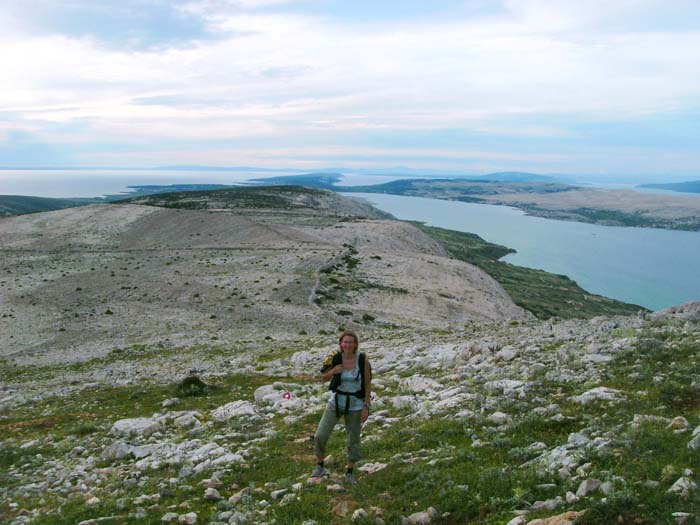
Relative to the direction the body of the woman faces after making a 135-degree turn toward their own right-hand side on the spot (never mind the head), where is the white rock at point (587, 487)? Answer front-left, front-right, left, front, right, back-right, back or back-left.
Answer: back

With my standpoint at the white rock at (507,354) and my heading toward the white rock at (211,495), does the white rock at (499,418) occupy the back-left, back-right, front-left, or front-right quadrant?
front-left

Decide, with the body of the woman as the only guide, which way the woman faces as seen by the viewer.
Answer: toward the camera

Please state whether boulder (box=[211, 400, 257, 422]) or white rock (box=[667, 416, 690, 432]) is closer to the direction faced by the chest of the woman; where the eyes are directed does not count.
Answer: the white rock

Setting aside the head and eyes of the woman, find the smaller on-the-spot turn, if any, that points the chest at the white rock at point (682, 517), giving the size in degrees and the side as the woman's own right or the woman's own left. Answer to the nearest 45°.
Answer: approximately 45° to the woman's own left

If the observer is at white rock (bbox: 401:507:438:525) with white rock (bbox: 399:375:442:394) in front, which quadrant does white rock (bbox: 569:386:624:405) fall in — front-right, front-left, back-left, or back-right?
front-right

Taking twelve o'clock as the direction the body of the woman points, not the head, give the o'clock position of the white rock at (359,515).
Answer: The white rock is roughly at 12 o'clock from the woman.

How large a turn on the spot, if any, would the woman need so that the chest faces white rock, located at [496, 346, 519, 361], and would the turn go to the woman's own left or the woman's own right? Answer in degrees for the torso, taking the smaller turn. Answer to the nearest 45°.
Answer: approximately 135° to the woman's own left

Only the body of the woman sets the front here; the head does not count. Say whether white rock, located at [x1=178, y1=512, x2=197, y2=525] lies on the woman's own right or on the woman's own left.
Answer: on the woman's own right

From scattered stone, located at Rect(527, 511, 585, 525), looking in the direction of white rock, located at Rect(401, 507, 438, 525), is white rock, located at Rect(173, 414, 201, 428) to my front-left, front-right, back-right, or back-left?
front-right

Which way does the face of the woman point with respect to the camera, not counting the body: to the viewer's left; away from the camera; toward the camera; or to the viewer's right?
toward the camera

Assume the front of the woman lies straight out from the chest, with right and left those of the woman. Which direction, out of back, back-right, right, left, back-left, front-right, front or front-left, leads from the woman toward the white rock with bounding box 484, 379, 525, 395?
back-left

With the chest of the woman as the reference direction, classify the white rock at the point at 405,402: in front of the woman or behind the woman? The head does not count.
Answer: behind

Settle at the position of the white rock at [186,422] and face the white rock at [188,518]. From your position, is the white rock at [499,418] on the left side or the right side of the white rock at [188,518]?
left

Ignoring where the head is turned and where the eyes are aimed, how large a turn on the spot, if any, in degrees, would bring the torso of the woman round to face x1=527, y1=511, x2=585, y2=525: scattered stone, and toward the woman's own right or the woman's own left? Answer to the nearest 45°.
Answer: approximately 45° to the woman's own left
